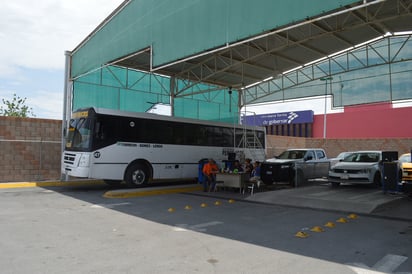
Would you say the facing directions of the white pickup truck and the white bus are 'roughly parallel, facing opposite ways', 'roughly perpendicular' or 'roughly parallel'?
roughly parallel

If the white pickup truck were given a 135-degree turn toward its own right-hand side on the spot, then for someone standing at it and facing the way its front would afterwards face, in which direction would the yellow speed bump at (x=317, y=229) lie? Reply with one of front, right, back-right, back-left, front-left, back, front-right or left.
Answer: back

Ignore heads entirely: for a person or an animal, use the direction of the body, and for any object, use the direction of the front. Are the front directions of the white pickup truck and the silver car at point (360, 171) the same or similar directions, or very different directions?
same or similar directions

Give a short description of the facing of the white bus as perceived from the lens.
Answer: facing the viewer and to the left of the viewer

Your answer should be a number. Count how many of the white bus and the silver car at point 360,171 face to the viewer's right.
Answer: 0

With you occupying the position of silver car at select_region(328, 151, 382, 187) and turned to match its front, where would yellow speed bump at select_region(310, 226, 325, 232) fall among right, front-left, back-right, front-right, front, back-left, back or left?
front-left

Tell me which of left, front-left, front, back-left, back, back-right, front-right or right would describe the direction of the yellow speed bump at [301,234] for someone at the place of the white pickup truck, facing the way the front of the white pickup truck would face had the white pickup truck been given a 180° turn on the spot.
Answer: back-right

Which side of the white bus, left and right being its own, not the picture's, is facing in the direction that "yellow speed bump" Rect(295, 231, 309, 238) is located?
left

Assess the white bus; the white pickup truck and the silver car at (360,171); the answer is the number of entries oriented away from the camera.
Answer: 0

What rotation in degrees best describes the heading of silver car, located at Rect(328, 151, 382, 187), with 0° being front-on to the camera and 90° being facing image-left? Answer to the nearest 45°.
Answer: approximately 45°

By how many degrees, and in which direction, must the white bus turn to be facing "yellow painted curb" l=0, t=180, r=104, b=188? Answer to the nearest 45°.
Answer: approximately 45° to its right

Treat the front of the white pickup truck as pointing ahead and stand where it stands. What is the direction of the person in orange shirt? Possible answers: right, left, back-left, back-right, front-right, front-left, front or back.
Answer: front

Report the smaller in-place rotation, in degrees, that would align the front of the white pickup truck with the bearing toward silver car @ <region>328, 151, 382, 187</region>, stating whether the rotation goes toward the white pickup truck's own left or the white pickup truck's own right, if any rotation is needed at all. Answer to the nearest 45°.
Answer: approximately 135° to the white pickup truck's own left

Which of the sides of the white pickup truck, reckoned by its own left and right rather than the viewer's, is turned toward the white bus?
front

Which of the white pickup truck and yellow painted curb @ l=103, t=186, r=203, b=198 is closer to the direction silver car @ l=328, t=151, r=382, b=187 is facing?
the yellow painted curb
